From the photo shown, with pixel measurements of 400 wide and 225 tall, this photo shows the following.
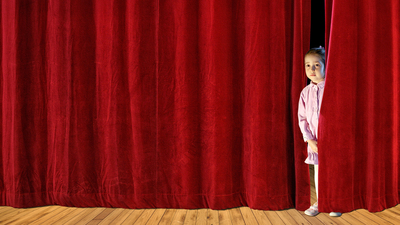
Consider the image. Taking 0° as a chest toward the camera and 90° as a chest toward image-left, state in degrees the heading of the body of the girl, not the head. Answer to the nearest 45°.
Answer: approximately 0°
